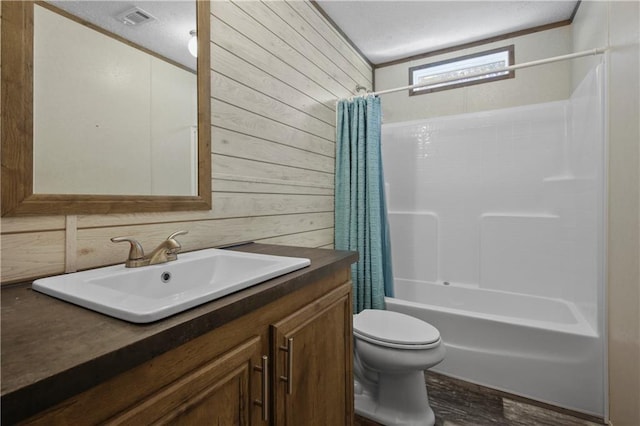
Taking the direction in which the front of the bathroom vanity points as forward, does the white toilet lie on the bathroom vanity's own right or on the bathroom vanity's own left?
on the bathroom vanity's own left

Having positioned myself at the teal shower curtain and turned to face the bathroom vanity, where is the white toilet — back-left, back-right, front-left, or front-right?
front-left

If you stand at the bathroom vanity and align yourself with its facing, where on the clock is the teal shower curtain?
The teal shower curtain is roughly at 9 o'clock from the bathroom vanity.

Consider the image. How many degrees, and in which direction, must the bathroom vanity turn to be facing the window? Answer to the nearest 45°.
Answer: approximately 90° to its left

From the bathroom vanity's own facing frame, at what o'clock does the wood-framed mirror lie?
The wood-framed mirror is roughly at 6 o'clock from the bathroom vanity.

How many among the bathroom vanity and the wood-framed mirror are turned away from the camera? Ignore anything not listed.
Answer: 0

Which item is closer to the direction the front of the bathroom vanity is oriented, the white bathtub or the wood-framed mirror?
the white bathtub

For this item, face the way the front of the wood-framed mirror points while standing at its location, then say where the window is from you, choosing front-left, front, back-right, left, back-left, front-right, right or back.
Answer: front-left
